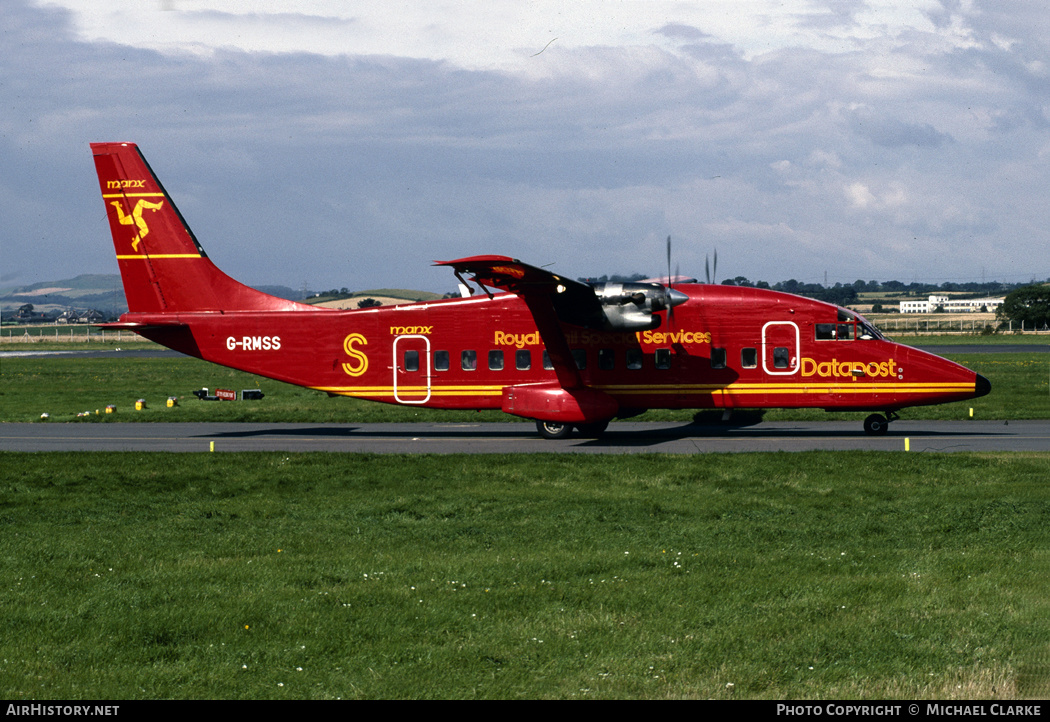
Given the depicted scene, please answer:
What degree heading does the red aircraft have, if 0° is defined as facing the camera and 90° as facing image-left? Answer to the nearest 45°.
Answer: approximately 270°
